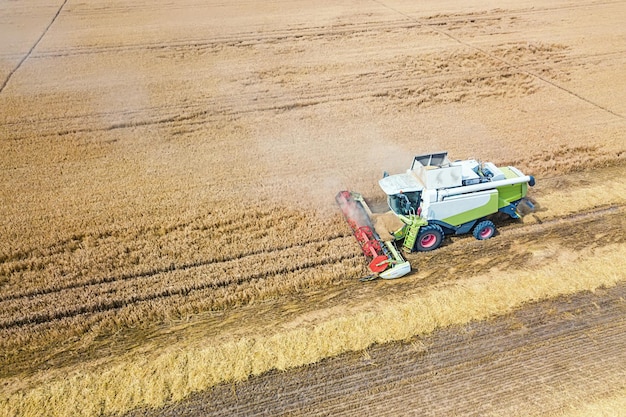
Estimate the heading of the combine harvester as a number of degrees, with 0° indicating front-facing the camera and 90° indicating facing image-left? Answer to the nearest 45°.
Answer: approximately 45°
